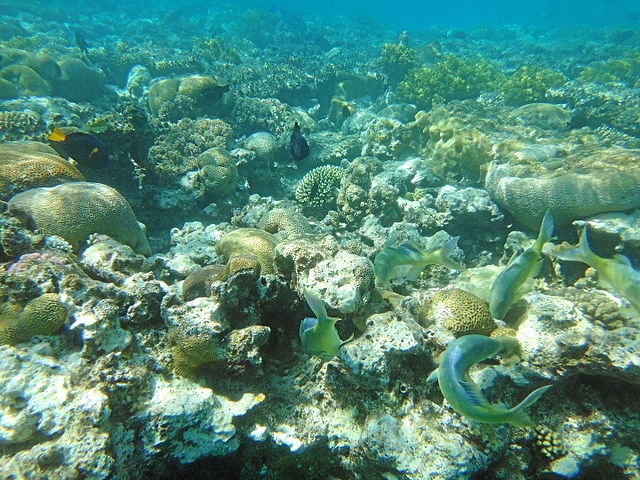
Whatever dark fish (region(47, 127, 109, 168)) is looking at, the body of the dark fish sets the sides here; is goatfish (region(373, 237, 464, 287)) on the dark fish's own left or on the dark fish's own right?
on the dark fish's own right

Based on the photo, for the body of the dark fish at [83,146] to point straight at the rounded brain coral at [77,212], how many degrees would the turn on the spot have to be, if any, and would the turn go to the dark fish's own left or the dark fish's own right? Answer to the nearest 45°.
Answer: approximately 90° to the dark fish's own right

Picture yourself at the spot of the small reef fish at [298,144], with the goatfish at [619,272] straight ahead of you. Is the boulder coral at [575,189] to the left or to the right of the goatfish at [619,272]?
left

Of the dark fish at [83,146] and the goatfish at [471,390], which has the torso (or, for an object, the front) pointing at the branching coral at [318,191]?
the dark fish

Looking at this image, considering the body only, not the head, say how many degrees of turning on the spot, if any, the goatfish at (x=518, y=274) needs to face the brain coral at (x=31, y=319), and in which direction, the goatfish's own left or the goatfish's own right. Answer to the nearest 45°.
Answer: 0° — it already faces it

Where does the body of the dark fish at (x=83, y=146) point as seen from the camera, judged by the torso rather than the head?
to the viewer's right

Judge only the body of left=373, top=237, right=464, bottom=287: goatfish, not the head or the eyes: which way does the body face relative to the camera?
to the viewer's left

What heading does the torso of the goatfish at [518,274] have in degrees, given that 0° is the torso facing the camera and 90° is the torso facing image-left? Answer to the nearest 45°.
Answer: approximately 45°

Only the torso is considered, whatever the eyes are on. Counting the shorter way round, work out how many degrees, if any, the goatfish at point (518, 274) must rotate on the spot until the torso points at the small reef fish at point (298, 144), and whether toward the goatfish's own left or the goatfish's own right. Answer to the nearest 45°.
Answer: approximately 45° to the goatfish's own right
